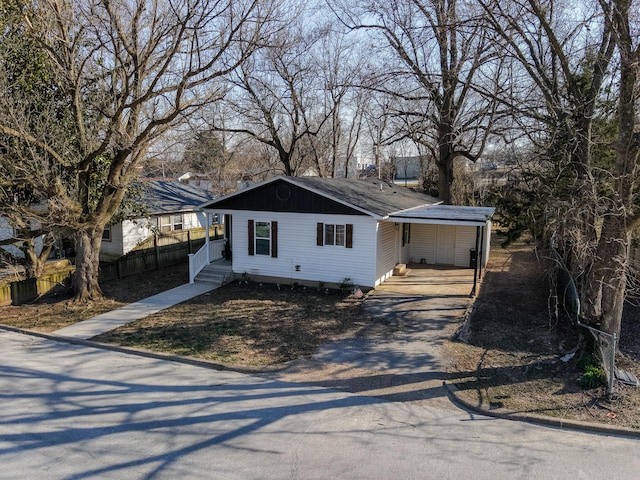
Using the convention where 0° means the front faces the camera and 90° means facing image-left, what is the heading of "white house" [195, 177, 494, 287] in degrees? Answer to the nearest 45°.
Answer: approximately 0°

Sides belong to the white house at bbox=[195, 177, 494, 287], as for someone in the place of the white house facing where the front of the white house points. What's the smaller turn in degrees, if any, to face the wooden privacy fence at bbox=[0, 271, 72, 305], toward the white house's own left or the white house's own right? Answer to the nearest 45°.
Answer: approximately 90° to the white house's own right

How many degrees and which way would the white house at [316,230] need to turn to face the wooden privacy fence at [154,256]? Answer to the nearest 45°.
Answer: approximately 135° to its right

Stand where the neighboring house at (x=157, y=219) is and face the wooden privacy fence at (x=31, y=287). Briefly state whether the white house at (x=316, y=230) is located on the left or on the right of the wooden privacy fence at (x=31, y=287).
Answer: left

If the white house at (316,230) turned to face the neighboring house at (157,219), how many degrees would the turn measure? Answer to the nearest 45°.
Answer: approximately 135° to its right

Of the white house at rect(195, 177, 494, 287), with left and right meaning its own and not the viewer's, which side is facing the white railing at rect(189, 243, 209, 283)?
right
